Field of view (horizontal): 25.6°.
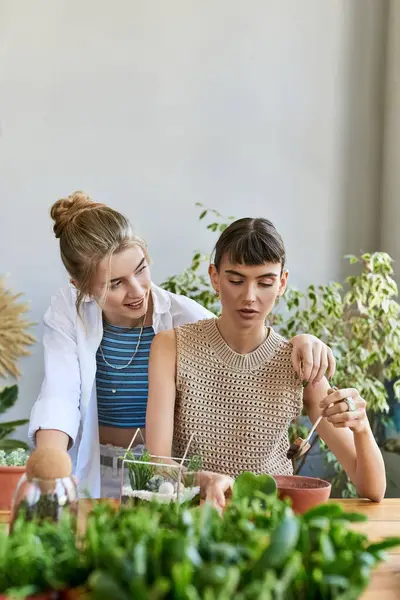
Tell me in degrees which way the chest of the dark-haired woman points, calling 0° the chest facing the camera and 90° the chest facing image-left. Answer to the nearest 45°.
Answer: approximately 0°

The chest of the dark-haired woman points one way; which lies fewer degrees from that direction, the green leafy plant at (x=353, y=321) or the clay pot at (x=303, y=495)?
the clay pot

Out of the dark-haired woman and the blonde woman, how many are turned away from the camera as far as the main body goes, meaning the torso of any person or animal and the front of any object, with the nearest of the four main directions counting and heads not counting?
0

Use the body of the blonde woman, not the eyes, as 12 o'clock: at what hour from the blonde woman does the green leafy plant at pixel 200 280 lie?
The green leafy plant is roughly at 8 o'clock from the blonde woman.

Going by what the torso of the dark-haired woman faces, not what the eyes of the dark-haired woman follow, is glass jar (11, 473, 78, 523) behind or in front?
in front

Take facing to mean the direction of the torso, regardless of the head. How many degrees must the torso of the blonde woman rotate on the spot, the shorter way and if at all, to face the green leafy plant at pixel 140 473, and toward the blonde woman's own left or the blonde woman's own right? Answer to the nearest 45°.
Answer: approximately 45° to the blonde woman's own right

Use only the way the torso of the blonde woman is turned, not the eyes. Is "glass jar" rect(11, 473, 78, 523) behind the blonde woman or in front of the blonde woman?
in front

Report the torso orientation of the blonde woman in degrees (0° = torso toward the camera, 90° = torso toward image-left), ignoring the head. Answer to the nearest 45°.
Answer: approximately 315°

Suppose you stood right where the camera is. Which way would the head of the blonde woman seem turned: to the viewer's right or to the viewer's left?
to the viewer's right
